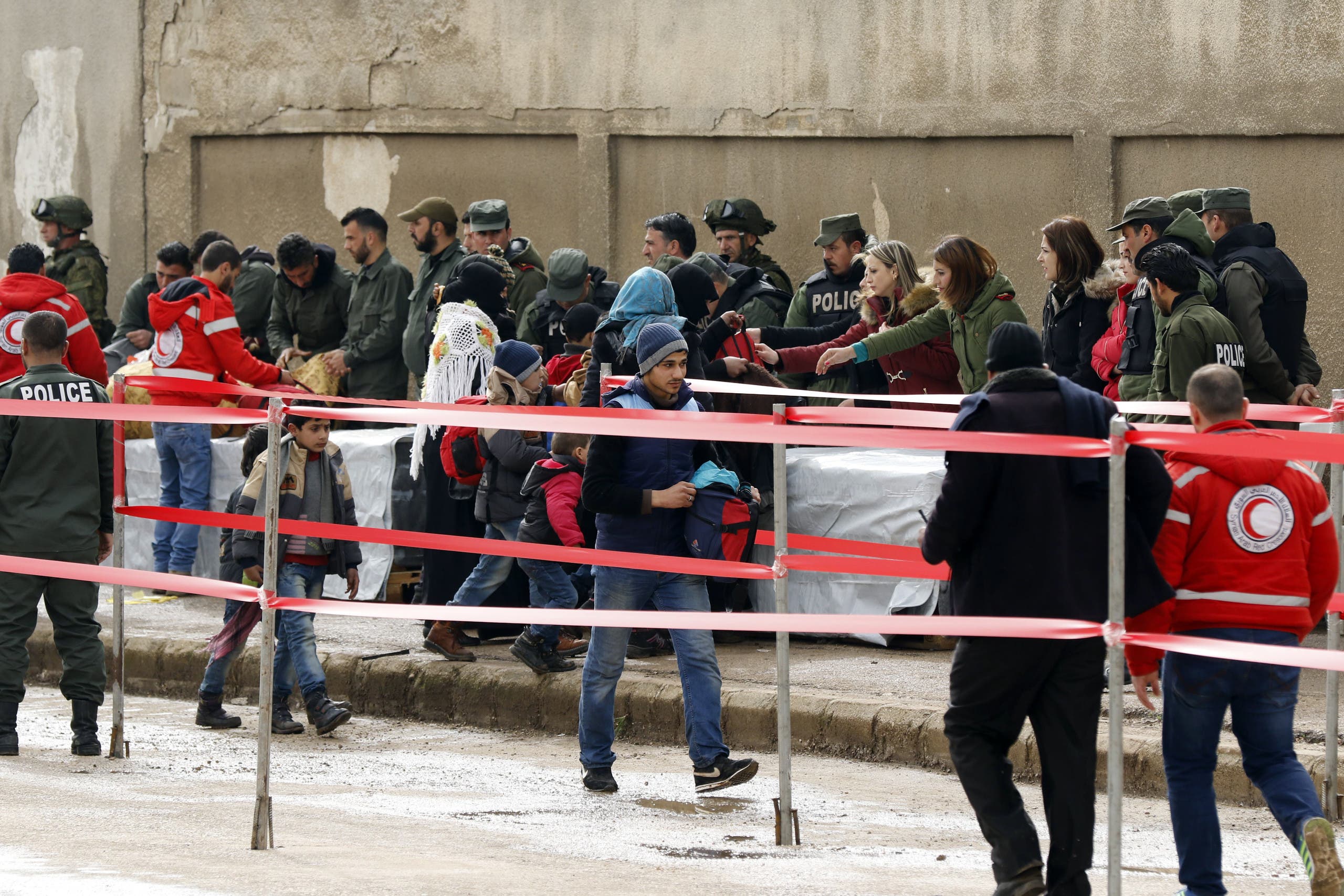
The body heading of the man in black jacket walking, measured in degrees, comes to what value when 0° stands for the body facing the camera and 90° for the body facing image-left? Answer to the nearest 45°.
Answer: approximately 180°

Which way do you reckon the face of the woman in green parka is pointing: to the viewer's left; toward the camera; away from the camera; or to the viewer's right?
to the viewer's left

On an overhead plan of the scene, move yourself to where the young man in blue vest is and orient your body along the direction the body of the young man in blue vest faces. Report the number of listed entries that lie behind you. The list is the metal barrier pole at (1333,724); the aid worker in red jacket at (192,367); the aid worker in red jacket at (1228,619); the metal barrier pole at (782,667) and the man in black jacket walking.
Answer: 1

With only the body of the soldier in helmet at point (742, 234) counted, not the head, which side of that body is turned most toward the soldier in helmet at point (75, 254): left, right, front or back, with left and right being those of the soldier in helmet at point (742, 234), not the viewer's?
right

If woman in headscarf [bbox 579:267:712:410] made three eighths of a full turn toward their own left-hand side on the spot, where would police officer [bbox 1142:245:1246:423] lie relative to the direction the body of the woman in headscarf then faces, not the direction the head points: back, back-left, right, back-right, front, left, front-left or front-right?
back-left

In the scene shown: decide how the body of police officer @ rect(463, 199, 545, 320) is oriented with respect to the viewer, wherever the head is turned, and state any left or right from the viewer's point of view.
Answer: facing the viewer and to the left of the viewer

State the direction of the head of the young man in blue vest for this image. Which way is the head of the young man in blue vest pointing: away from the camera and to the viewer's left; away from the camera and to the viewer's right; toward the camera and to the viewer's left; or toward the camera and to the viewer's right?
toward the camera and to the viewer's right

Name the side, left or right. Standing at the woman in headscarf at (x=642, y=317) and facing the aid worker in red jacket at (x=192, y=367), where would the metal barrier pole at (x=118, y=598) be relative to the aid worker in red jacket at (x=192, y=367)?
left

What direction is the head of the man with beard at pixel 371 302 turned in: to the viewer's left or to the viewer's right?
to the viewer's left

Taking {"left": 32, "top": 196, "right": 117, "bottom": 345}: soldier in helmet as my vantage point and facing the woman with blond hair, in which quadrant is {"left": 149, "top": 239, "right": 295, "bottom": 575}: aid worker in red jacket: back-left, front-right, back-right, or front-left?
front-right

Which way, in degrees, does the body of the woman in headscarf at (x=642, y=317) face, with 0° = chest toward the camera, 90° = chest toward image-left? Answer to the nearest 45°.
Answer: approximately 180°

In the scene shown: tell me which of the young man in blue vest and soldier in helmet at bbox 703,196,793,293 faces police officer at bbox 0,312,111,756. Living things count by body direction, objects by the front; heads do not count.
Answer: the soldier in helmet

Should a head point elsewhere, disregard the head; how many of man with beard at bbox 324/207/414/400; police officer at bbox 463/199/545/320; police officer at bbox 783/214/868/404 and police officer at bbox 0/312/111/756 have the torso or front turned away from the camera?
1

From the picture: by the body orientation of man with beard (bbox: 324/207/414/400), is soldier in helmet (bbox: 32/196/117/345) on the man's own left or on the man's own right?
on the man's own right

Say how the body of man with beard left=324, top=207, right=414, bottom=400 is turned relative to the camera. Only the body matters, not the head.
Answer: to the viewer's left
